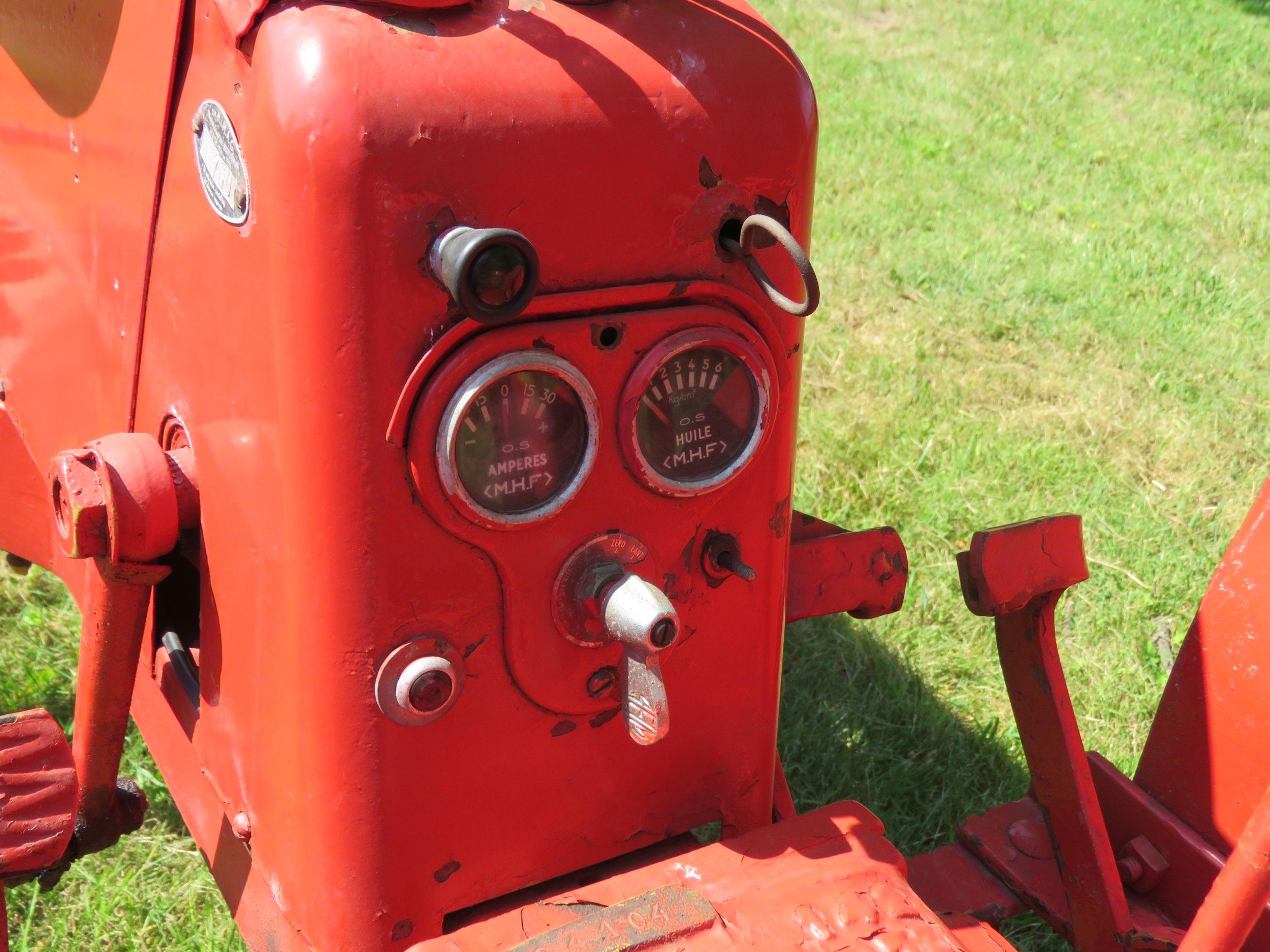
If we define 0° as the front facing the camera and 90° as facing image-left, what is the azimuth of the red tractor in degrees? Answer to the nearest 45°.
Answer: approximately 135°
